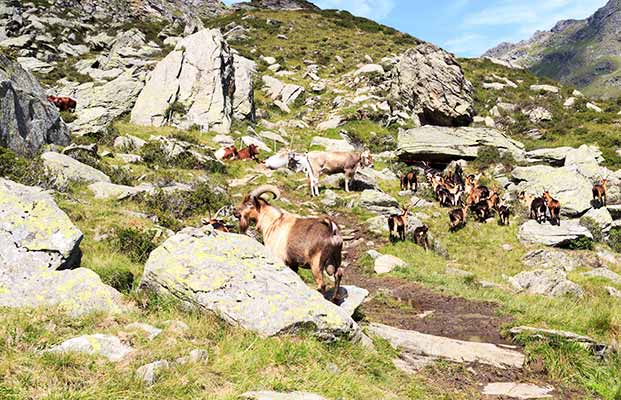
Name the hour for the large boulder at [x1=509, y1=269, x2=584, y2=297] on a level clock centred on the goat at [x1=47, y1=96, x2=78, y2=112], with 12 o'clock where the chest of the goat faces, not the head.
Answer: The large boulder is roughly at 8 o'clock from the goat.

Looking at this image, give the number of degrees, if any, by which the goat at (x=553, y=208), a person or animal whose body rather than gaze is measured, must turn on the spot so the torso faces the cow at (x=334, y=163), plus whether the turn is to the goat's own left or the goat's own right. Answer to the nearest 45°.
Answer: approximately 45° to the goat's own right

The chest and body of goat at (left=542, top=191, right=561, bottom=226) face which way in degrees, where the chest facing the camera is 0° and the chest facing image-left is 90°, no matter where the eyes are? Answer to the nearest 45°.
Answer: approximately 45°

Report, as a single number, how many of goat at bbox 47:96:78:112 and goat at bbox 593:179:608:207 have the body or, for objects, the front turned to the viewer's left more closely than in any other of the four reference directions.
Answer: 1

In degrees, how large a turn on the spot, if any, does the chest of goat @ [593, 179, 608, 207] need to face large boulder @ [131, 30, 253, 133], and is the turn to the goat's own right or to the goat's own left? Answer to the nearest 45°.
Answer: approximately 135° to the goat's own right

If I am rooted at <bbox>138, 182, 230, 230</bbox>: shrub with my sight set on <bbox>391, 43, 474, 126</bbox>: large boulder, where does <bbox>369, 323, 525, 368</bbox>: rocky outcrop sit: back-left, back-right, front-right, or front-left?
back-right

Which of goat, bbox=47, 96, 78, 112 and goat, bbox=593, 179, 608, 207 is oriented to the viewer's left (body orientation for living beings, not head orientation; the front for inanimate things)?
goat, bbox=47, 96, 78, 112

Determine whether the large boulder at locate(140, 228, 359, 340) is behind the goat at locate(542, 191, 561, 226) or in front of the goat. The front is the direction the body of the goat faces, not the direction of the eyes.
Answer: in front

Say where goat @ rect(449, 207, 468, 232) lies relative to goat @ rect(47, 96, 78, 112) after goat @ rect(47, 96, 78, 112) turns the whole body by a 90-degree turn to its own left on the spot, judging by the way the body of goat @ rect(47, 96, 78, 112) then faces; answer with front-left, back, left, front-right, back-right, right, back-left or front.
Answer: front-left

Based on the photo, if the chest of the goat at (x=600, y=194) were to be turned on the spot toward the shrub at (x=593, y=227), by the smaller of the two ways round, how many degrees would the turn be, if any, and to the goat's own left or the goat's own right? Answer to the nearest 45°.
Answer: approximately 45° to the goat's own right

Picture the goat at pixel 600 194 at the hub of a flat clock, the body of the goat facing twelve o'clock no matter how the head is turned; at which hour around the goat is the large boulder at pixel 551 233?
The large boulder is roughly at 2 o'clock from the goat.

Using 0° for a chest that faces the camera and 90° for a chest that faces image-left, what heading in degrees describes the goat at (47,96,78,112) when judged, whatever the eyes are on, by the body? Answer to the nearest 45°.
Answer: approximately 90°
